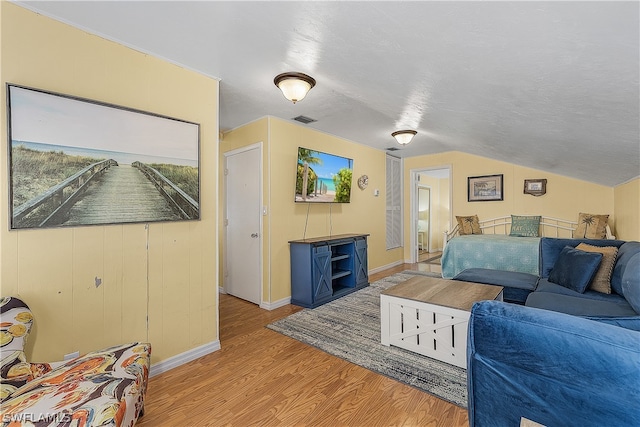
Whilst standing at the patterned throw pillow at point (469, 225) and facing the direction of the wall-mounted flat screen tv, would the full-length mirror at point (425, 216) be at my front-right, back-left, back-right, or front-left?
back-right

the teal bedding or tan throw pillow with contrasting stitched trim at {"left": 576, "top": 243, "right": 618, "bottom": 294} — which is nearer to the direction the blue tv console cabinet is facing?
the tan throw pillow with contrasting stitched trim

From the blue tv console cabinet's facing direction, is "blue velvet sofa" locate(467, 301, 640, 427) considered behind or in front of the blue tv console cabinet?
in front

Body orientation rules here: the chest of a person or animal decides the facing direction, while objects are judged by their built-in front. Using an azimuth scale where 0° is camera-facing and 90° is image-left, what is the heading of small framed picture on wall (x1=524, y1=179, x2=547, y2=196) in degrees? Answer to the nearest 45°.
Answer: approximately 0°

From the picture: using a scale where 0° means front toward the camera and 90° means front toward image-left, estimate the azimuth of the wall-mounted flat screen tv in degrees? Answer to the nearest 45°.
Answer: approximately 315°
